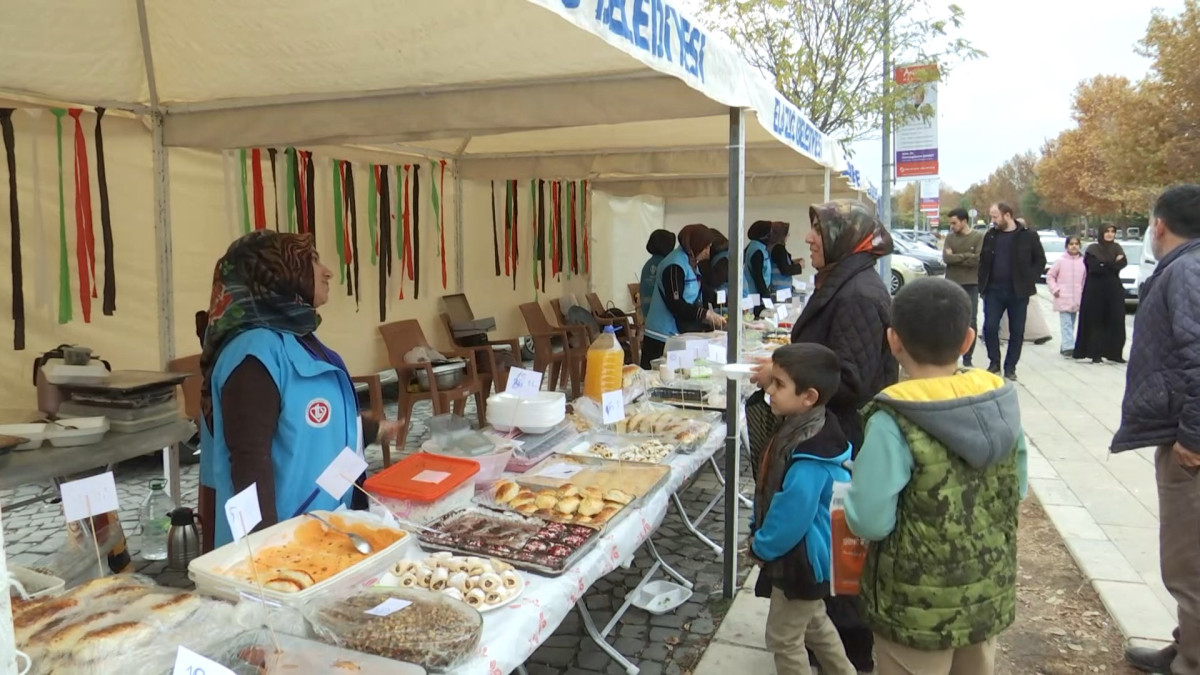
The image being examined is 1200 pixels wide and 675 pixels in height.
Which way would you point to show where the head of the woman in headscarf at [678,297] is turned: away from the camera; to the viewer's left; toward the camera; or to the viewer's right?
to the viewer's right

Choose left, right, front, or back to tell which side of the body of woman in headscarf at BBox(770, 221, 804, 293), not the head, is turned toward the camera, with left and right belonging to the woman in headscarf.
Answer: right

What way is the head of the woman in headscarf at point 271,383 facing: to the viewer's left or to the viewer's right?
to the viewer's right

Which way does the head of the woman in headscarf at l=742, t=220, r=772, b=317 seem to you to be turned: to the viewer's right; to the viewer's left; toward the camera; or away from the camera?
to the viewer's right

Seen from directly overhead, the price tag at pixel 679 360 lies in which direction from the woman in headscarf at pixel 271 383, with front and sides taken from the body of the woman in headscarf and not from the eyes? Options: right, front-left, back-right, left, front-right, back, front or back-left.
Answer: front-left

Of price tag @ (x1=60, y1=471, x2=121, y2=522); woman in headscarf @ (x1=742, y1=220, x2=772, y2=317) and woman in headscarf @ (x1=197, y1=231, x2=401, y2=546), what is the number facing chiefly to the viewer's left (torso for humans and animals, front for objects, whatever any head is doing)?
0

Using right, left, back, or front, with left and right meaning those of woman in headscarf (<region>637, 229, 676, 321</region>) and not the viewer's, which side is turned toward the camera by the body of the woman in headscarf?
back

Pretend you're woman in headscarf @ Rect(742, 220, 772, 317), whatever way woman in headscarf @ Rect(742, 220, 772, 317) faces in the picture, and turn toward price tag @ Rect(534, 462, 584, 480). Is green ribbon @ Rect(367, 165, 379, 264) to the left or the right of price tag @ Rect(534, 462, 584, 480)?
right

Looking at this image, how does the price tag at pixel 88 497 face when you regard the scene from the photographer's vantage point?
facing the viewer

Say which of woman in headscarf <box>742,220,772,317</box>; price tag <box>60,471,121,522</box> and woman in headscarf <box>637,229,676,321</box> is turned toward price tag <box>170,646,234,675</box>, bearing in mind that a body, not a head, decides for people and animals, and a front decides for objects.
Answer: price tag <box>60,471,121,522</box>

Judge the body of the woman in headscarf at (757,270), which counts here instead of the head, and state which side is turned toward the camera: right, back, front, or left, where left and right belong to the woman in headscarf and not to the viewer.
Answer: right

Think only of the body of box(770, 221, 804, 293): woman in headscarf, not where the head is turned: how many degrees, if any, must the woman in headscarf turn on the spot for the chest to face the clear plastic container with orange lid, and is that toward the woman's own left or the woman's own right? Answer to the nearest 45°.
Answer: approximately 90° to the woman's own right

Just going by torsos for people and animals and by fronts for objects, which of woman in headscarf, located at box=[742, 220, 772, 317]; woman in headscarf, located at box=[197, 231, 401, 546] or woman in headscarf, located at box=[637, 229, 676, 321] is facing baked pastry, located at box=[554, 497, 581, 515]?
woman in headscarf, located at box=[197, 231, 401, 546]
